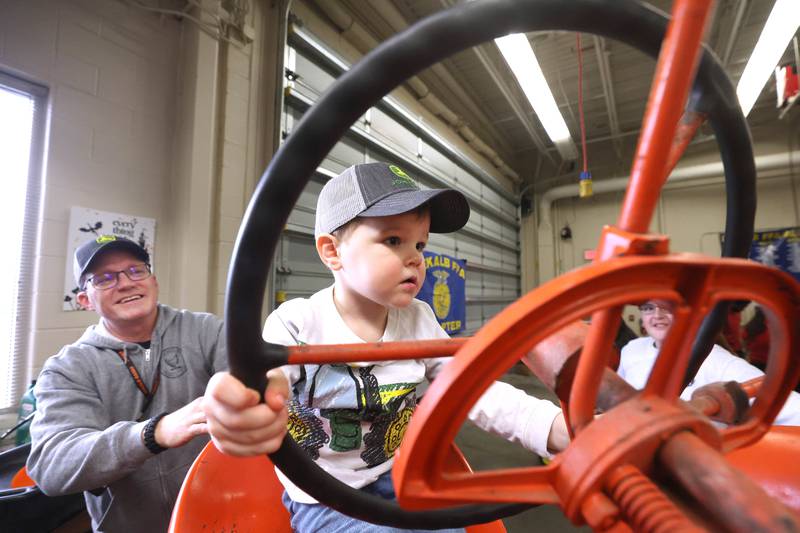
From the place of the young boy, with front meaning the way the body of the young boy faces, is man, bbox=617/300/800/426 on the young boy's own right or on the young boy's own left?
on the young boy's own left

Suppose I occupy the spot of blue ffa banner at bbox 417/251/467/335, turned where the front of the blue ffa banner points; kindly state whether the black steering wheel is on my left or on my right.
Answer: on my right

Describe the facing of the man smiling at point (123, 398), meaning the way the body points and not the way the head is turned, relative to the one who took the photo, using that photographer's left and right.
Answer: facing the viewer and to the right of the viewer

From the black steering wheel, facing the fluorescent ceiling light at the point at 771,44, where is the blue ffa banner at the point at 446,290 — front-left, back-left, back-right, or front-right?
front-left

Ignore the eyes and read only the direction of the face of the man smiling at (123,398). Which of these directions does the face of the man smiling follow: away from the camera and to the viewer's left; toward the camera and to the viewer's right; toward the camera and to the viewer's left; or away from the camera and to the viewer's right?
toward the camera and to the viewer's right

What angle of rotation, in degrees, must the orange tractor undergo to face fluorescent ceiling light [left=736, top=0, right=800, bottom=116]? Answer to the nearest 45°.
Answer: approximately 90° to its left

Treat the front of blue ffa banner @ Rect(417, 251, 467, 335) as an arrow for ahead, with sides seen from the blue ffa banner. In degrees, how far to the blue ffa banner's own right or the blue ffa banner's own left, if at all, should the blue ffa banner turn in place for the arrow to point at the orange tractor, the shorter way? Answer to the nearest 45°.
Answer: approximately 45° to the blue ffa banner's own right

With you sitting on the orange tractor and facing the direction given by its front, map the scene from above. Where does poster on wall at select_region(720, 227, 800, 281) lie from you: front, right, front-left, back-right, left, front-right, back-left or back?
left

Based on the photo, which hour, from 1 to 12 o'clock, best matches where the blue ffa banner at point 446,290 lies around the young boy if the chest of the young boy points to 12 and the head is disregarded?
The blue ffa banner is roughly at 8 o'clock from the young boy.

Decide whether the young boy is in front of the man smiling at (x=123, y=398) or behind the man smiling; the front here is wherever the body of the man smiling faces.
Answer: in front

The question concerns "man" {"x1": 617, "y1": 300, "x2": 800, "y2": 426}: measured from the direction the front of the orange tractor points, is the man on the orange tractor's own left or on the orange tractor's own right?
on the orange tractor's own left

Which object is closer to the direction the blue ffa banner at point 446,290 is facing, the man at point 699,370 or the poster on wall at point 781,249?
the man

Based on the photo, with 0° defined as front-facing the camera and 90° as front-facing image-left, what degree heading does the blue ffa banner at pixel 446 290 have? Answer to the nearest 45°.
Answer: approximately 315°

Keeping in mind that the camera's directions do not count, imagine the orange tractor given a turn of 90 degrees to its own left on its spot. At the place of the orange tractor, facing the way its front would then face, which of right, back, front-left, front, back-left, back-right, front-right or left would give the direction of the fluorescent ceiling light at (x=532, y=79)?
front-left
